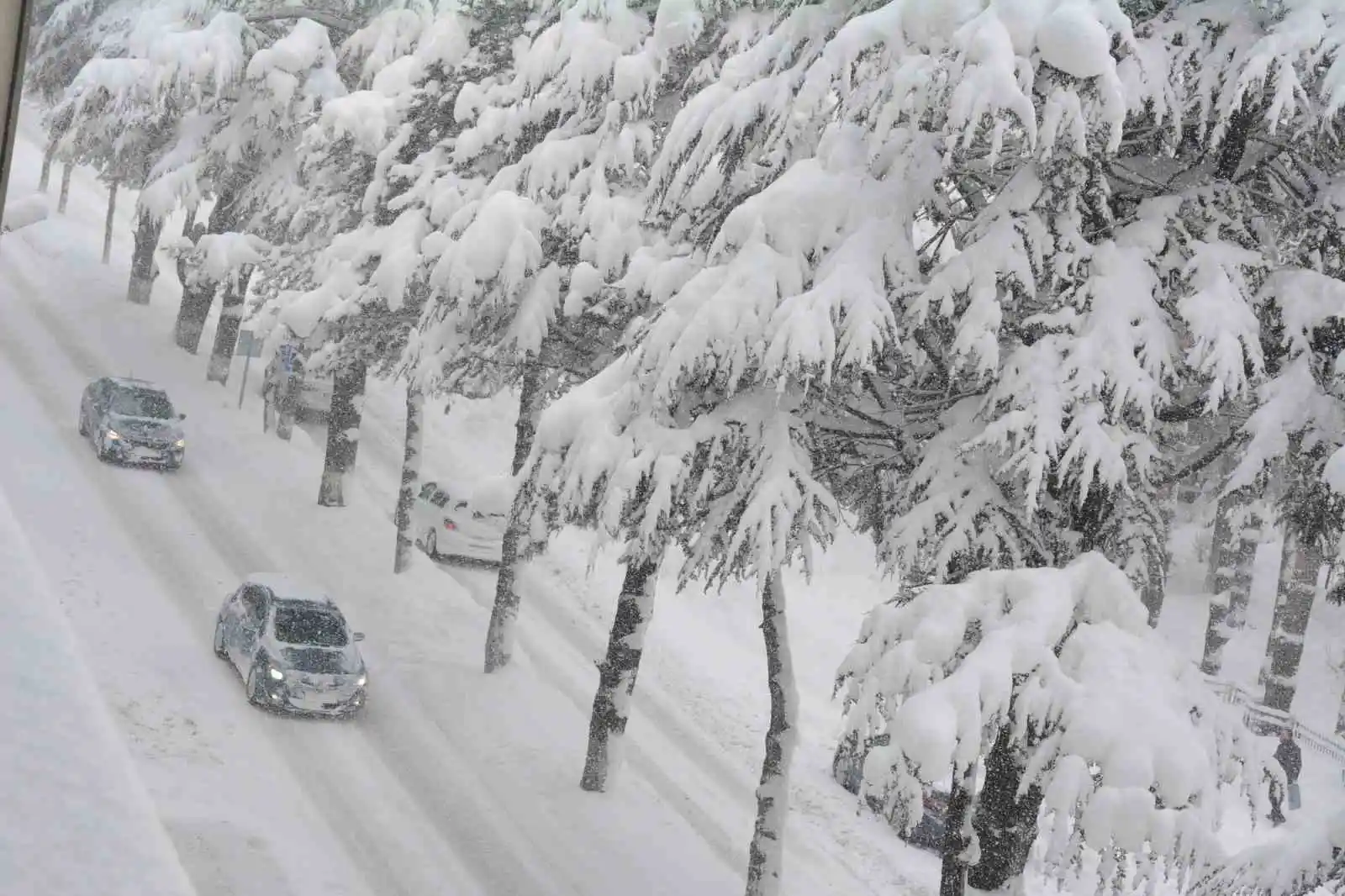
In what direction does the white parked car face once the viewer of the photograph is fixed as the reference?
facing away from the viewer and to the left of the viewer

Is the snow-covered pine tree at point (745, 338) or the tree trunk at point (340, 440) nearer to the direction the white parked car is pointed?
the tree trunk

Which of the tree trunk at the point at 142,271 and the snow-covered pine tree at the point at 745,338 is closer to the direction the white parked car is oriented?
the tree trunk

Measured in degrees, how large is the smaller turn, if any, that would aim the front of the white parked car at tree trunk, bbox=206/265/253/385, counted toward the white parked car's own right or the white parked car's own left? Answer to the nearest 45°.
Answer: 0° — it already faces it

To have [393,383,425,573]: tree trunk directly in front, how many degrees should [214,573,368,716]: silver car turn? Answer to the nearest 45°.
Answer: approximately 135° to its left

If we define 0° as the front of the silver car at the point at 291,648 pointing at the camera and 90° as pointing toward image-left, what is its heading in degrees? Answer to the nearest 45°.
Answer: approximately 315°

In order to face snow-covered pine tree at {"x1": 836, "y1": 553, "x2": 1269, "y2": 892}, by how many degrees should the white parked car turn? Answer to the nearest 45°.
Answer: approximately 135° to its left

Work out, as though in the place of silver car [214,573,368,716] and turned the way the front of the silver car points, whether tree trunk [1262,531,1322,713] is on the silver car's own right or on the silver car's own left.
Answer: on the silver car's own left

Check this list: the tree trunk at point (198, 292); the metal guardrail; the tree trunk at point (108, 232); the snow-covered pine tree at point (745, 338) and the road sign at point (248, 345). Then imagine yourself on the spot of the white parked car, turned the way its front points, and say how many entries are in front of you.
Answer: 3

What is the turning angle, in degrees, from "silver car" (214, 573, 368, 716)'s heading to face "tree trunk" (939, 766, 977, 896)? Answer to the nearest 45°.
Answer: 0° — it already faces it

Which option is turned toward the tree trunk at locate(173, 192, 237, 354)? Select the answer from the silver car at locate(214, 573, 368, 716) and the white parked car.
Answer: the white parked car

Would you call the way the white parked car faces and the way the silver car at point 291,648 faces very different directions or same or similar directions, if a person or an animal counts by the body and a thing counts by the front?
very different directions

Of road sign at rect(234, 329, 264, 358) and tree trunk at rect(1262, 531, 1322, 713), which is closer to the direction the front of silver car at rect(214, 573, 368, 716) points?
the tree trunk

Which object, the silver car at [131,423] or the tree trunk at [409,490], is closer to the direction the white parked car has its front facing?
the silver car

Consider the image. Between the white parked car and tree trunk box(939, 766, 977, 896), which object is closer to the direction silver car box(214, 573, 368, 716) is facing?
the tree trunk

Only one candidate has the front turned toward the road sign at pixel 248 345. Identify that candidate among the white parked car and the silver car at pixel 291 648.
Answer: the white parked car
